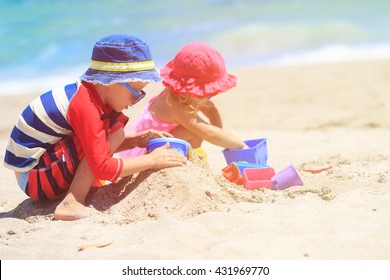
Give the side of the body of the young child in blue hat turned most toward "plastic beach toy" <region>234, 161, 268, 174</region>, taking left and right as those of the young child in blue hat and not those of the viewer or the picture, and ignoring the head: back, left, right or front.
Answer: front

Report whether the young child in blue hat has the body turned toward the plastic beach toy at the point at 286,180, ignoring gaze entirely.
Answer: yes

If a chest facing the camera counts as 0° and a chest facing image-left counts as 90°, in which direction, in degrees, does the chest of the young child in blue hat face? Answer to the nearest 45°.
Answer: approximately 270°

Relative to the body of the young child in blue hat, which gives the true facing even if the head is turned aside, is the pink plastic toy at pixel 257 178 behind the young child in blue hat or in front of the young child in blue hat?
in front

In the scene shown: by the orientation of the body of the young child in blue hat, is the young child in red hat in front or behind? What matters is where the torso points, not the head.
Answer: in front

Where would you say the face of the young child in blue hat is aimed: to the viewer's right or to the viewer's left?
to the viewer's right

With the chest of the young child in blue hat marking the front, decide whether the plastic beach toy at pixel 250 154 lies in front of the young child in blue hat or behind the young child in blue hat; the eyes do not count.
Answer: in front
